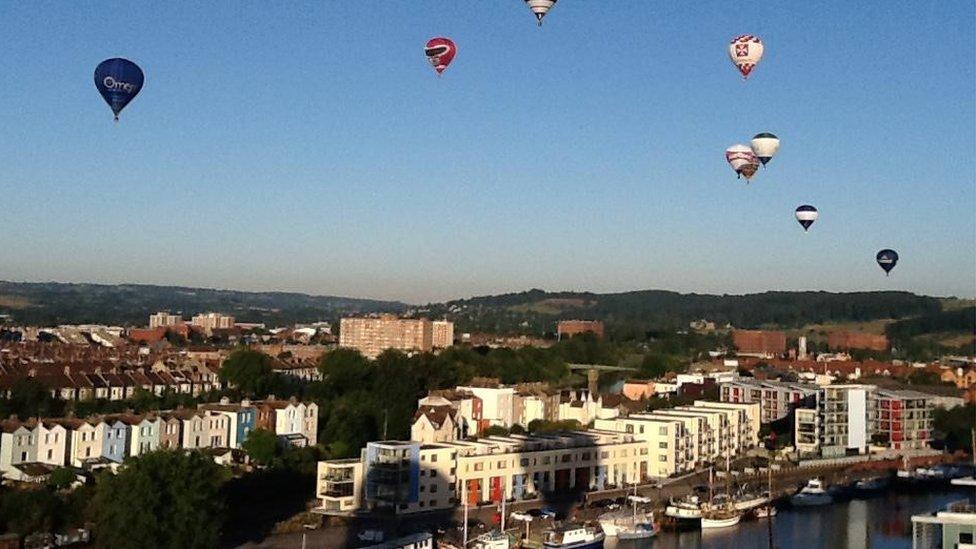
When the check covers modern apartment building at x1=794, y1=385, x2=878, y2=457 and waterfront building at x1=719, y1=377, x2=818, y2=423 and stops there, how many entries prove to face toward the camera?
2

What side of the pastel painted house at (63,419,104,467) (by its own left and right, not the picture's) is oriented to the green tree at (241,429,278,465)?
left

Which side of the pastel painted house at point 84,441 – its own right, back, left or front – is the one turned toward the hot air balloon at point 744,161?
left

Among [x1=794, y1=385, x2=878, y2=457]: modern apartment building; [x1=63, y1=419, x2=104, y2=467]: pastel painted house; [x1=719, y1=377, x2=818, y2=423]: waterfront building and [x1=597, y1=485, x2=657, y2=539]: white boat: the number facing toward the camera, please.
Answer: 3

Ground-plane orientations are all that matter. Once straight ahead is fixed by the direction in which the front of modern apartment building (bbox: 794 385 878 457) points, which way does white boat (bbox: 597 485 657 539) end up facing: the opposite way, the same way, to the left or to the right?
to the right

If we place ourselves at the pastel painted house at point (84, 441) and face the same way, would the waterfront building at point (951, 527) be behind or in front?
in front

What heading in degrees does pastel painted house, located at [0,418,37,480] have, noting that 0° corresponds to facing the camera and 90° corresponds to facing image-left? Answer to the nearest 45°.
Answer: approximately 315°

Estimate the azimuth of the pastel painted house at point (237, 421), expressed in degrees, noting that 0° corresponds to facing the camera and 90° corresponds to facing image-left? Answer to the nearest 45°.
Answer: approximately 315°

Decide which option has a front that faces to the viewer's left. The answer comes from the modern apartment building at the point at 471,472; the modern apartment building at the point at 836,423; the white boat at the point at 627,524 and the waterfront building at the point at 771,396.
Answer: the white boat
